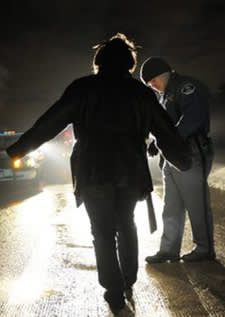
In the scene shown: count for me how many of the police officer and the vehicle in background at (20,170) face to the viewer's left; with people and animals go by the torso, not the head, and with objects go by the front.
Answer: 1

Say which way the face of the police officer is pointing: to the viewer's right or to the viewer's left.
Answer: to the viewer's left

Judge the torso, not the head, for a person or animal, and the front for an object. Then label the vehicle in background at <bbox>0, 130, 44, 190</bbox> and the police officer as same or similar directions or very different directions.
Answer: very different directions

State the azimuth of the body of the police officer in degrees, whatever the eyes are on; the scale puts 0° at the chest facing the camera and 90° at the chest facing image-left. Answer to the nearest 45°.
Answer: approximately 90°

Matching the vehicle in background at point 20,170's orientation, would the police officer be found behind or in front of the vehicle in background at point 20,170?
in front
